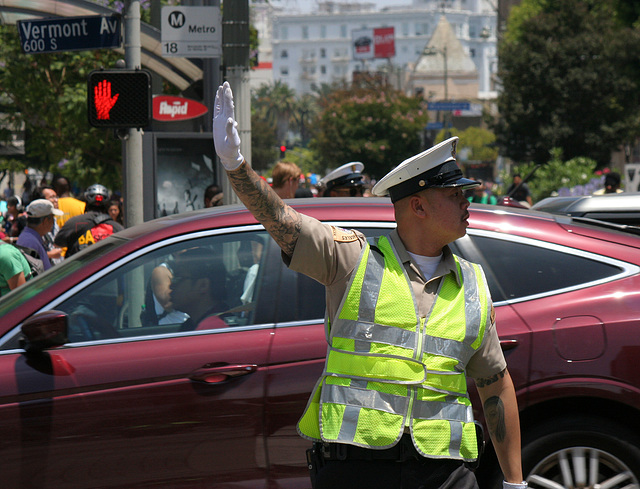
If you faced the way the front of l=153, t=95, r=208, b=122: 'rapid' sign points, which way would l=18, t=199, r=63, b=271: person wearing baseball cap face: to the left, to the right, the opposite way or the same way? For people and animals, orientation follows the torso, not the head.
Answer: to the left

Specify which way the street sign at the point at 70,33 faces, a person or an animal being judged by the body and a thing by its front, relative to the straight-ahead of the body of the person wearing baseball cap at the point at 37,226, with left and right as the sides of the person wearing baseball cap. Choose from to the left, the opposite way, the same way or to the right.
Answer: to the right

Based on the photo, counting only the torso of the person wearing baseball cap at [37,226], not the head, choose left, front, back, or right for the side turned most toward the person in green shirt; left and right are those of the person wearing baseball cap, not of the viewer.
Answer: back

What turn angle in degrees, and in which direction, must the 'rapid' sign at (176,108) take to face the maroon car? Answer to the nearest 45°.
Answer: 0° — it already faces it

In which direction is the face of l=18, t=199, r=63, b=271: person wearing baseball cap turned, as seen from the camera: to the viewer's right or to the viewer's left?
to the viewer's right

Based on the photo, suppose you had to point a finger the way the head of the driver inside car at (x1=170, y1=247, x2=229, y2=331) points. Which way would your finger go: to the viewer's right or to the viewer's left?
to the viewer's left

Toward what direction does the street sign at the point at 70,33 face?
toward the camera

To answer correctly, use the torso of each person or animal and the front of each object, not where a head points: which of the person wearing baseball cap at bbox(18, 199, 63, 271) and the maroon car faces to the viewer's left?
the maroon car

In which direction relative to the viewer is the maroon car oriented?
to the viewer's left

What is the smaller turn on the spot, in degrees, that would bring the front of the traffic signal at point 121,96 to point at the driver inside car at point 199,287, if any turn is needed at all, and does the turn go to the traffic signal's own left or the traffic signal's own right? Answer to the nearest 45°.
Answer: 0° — it already faces them

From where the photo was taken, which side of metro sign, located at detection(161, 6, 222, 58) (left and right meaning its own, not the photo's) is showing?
front

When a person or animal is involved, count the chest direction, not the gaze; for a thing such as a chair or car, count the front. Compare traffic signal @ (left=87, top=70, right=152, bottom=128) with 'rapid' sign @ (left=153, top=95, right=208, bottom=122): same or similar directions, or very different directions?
same or similar directions

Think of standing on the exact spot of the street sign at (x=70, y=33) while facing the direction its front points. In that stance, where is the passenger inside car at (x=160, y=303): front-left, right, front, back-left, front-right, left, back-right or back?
front

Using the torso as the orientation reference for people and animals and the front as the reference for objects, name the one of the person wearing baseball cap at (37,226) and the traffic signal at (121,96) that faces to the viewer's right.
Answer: the person wearing baseball cap

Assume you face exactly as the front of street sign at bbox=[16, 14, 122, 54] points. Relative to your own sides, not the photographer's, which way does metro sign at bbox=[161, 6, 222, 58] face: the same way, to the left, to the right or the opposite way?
the same way
